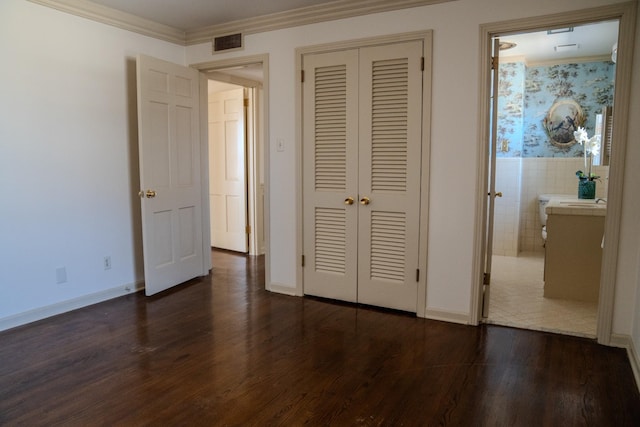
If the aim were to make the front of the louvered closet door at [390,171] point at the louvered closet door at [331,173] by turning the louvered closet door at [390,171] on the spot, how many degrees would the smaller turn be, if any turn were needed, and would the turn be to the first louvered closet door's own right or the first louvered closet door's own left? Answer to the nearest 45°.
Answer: approximately 45° to the first louvered closet door's own right

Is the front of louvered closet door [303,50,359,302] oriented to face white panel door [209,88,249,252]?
no

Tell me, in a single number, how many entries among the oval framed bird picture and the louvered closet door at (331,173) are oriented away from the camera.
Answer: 0

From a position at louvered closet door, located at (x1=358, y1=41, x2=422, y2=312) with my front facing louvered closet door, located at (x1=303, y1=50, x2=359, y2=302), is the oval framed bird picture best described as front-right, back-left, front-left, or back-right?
back-right

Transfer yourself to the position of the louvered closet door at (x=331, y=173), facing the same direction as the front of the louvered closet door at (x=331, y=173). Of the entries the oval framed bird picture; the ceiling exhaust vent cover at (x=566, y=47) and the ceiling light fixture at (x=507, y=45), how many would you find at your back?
3

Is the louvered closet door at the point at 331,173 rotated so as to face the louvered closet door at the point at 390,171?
no

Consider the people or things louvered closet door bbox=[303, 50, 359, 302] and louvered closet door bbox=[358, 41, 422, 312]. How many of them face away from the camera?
0

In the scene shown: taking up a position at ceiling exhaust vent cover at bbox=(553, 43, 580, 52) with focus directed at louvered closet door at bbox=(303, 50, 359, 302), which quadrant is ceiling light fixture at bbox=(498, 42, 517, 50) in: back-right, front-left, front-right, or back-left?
front-right

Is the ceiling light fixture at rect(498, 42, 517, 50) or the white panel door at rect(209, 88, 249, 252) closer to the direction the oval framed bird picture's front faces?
the ceiling light fixture

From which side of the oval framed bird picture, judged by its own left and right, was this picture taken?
front

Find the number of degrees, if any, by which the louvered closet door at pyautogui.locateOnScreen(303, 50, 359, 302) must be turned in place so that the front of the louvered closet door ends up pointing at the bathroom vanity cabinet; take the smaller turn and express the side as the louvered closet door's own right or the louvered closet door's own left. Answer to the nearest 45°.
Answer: approximately 135° to the louvered closet door's own left

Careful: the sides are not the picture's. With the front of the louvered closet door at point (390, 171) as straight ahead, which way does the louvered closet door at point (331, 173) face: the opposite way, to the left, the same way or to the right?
the same way

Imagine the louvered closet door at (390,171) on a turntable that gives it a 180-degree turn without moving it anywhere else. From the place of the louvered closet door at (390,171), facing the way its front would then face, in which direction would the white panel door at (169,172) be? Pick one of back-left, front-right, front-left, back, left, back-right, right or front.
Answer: back-left

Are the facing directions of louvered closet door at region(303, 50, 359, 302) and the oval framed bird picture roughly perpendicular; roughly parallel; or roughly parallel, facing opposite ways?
roughly parallel

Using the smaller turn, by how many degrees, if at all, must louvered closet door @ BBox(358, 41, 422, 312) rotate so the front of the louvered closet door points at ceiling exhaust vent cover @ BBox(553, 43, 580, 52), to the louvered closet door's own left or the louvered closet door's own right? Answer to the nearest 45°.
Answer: approximately 180°

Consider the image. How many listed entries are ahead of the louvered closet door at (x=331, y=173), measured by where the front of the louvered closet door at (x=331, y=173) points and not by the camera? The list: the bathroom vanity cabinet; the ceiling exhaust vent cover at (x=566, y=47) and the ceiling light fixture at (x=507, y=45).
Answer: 0

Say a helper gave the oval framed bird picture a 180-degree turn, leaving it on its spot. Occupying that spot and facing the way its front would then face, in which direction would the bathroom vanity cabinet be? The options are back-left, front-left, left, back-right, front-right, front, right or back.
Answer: back

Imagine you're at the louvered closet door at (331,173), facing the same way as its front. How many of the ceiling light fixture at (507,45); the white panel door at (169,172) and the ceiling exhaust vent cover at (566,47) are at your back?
2

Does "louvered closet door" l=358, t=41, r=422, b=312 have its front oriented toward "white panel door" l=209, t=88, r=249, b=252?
no

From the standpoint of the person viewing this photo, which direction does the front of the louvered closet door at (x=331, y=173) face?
facing the viewer and to the left of the viewer
